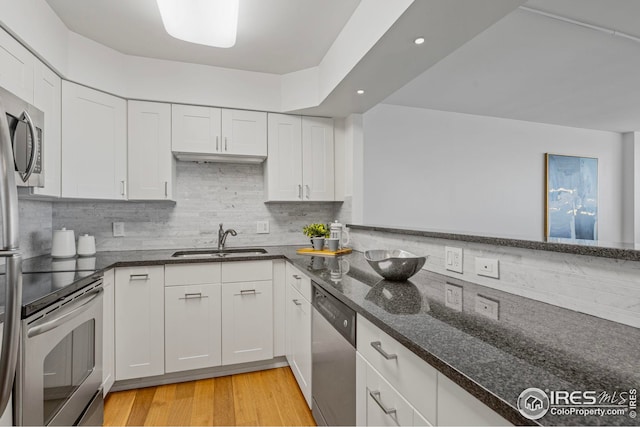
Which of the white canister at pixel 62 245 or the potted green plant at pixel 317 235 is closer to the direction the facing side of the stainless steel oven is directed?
the potted green plant

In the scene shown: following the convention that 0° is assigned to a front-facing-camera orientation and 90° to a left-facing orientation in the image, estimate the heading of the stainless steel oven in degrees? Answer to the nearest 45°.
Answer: approximately 315°

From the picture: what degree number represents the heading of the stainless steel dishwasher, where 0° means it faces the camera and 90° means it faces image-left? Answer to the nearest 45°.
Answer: approximately 45°

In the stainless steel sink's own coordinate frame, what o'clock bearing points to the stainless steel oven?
The stainless steel oven is roughly at 1 o'clock from the stainless steel sink.

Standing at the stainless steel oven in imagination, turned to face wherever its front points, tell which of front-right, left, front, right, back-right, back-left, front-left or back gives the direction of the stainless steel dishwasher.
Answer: front

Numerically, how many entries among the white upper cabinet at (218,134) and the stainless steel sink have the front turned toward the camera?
2

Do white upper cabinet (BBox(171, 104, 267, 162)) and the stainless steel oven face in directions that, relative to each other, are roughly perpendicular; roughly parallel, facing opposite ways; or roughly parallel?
roughly perpendicular

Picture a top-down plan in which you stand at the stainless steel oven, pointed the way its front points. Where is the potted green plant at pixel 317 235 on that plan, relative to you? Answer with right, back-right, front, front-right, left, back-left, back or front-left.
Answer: front-left

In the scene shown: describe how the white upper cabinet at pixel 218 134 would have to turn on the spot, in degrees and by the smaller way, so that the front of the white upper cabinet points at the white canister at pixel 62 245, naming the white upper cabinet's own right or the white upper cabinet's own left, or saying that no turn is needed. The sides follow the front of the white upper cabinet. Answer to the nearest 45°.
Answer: approximately 90° to the white upper cabinet's own right

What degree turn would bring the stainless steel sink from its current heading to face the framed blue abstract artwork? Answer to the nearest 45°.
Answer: approximately 90° to its left

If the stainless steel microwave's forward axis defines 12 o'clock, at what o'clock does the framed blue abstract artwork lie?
The framed blue abstract artwork is roughly at 11 o'clock from the stainless steel microwave.

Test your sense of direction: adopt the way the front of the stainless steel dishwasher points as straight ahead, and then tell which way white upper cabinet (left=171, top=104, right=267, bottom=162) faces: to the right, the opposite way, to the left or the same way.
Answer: to the left

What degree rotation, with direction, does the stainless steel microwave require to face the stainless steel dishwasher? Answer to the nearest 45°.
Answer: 0° — it already faces it

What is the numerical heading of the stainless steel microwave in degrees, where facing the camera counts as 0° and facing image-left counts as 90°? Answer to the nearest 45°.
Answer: approximately 315°

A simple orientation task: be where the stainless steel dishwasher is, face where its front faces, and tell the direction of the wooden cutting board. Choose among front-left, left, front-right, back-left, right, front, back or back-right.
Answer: back-right

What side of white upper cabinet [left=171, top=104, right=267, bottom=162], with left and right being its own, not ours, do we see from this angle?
front

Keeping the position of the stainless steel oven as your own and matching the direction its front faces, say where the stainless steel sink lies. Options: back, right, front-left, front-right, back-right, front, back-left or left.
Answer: left
